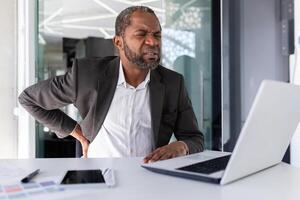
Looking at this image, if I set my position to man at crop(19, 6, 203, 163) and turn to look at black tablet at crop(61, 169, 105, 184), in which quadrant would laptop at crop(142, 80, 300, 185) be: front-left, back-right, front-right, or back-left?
front-left

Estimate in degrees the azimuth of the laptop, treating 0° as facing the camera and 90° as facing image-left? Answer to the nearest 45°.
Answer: approximately 135°

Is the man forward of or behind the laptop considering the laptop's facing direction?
forward

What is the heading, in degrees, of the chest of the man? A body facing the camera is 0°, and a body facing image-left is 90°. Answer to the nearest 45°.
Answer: approximately 315°

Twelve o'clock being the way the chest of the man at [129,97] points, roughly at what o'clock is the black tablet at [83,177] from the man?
The black tablet is roughly at 2 o'clock from the man.

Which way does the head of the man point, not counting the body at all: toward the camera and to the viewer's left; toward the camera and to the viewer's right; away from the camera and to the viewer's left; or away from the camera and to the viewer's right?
toward the camera and to the viewer's right

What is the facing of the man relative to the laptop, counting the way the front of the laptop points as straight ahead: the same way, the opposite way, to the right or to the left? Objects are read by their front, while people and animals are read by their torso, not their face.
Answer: the opposite way
